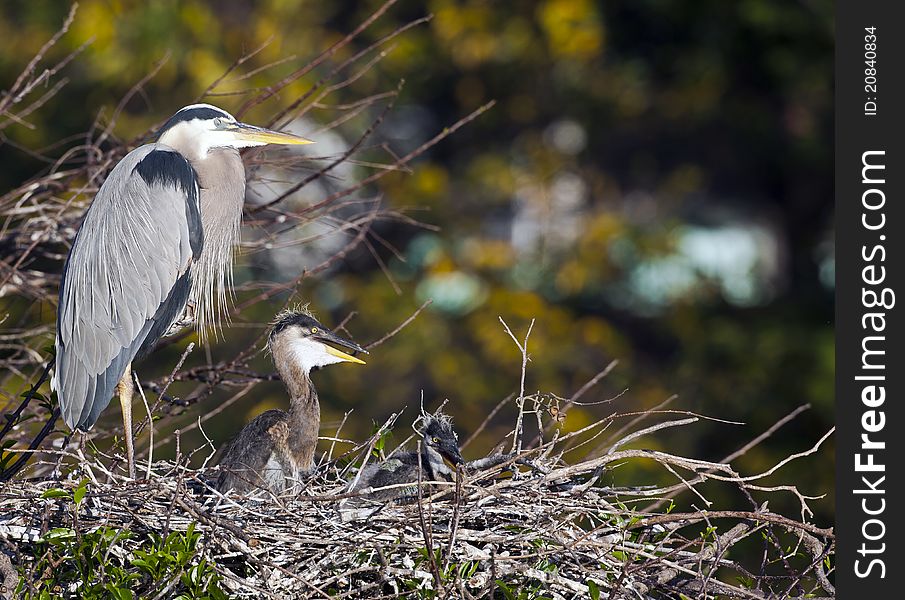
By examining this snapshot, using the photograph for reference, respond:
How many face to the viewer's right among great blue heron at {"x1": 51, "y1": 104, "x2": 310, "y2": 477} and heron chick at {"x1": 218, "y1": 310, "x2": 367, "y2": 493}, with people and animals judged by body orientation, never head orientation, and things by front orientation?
2

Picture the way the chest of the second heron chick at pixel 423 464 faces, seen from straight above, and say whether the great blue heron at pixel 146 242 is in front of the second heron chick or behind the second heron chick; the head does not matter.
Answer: behind

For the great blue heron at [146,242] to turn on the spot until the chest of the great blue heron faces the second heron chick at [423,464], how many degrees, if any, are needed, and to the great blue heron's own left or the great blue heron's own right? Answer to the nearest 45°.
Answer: approximately 45° to the great blue heron's own right

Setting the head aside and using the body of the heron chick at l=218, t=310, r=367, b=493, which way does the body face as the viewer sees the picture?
to the viewer's right

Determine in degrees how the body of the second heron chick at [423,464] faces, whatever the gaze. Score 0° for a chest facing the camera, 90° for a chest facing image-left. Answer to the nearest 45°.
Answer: approximately 270°

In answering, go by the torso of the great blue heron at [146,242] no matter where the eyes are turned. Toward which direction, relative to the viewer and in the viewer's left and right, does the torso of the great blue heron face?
facing to the right of the viewer
